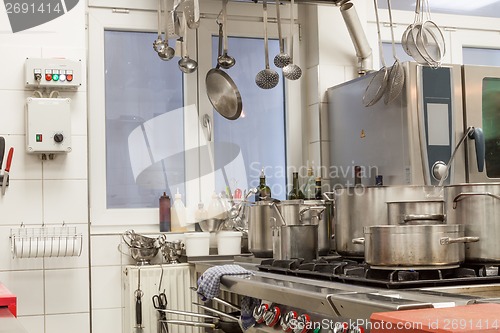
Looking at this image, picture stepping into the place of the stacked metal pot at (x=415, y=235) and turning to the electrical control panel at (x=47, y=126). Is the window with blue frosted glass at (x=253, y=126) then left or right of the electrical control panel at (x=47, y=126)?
right

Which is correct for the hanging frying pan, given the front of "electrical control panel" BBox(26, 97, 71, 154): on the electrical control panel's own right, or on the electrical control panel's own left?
on the electrical control panel's own left

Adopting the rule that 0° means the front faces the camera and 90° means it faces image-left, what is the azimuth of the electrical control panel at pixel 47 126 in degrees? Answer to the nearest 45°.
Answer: approximately 0°

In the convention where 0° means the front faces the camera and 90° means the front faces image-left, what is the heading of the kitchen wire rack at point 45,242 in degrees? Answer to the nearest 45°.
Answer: approximately 0°

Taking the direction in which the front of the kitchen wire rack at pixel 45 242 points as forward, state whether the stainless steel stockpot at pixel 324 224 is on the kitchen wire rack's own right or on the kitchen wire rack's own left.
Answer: on the kitchen wire rack's own left

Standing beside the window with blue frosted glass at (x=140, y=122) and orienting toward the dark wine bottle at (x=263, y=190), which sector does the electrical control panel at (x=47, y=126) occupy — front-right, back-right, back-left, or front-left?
back-right

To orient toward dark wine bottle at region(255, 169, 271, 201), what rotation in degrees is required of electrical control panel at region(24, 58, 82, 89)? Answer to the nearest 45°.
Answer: approximately 90° to its left

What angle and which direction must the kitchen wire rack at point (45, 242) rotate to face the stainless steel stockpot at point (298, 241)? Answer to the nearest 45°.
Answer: approximately 45° to its left

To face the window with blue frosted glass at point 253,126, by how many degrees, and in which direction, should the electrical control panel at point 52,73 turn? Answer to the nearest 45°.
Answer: approximately 90° to its left

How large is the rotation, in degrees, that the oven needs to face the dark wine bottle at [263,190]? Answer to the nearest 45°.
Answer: approximately 135° to its right

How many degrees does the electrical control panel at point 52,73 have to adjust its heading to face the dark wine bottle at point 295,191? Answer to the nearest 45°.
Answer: approximately 90° to its left
